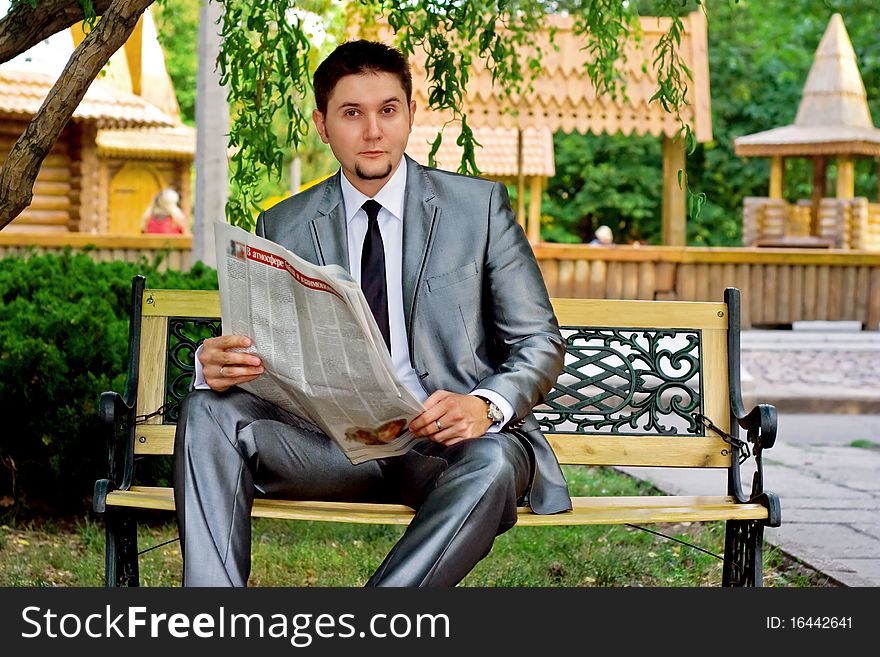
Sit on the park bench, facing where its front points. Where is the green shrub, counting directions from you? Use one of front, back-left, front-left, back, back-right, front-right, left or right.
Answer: back-right

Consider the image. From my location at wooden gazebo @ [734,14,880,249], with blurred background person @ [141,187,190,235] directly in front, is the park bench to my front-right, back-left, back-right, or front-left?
front-left

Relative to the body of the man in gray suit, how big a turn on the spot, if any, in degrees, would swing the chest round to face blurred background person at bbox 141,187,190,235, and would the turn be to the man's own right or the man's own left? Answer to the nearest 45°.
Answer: approximately 180°

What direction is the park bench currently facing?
toward the camera

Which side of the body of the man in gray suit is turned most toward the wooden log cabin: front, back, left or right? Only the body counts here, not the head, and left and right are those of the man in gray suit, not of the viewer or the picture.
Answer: back

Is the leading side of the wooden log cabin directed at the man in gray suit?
yes

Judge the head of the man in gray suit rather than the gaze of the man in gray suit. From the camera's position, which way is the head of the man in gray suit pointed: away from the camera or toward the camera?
toward the camera

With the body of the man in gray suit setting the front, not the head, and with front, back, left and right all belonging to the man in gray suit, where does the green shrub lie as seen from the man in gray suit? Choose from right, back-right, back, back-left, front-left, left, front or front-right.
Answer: back-right

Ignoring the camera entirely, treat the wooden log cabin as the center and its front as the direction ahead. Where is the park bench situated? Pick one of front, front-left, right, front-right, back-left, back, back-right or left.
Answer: front

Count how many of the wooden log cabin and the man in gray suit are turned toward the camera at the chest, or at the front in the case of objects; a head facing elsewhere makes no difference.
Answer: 2

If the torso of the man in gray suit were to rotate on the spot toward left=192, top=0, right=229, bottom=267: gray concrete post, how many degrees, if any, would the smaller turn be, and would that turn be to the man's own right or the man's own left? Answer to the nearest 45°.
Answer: approximately 180°

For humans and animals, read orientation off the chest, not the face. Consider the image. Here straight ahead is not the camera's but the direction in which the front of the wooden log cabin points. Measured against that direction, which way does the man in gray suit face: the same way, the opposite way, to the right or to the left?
the same way

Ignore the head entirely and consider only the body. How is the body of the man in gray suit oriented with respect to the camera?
toward the camera

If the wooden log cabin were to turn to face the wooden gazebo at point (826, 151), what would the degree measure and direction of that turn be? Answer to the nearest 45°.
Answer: approximately 90° to its left

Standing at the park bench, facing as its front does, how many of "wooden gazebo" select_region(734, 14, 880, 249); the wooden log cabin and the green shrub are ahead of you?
0
